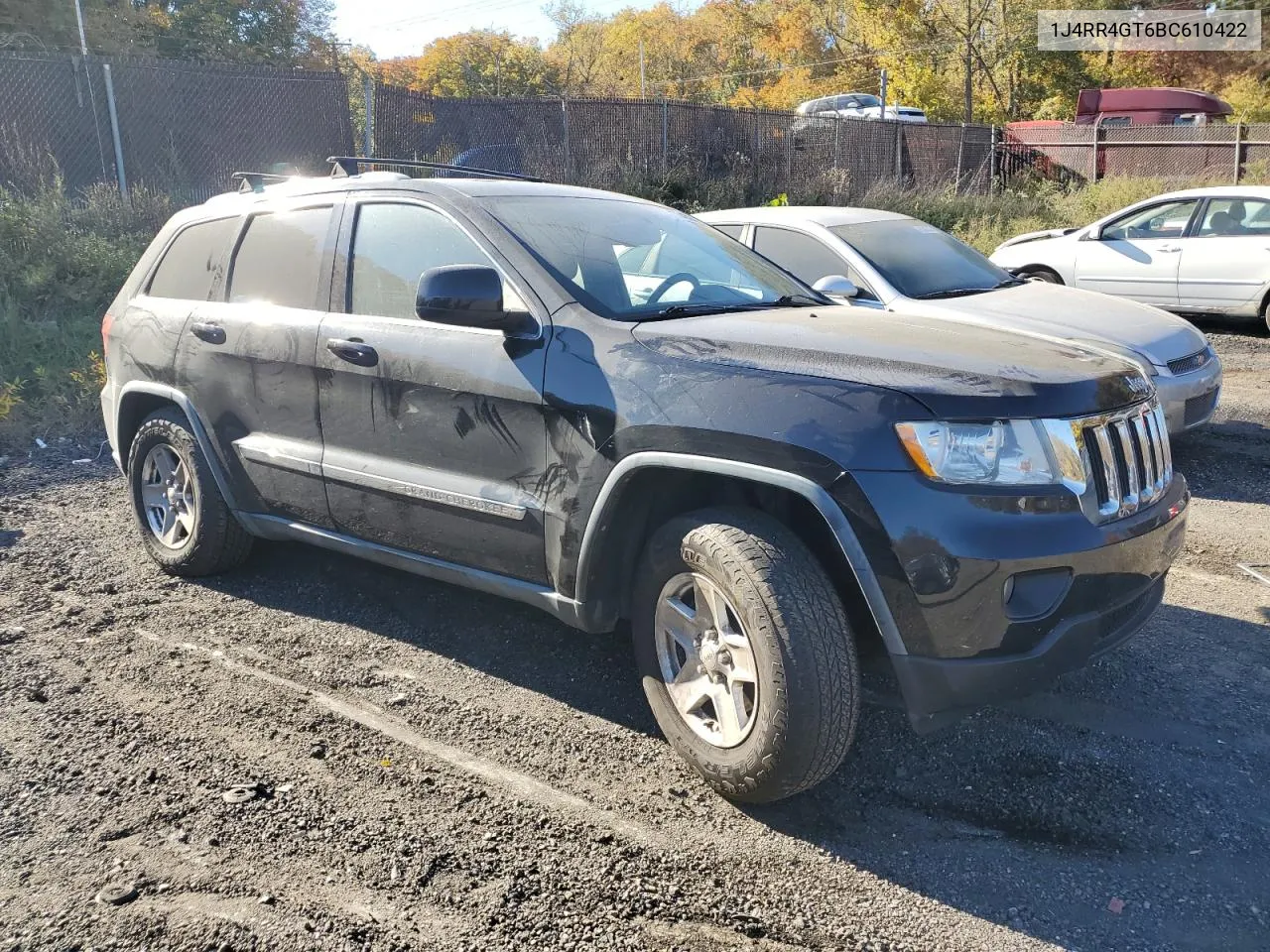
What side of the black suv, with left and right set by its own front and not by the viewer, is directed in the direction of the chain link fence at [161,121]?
back

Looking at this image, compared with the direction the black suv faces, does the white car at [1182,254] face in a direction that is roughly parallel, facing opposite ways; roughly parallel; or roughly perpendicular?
roughly parallel, facing opposite ways

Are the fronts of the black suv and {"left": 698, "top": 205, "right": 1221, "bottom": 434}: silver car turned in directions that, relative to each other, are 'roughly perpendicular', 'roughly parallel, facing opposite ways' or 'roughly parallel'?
roughly parallel

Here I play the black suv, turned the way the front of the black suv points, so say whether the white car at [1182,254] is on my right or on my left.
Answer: on my left

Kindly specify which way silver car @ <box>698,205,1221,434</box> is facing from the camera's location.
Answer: facing the viewer and to the right of the viewer

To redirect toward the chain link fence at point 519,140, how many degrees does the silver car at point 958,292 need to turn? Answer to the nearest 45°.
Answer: approximately 180°

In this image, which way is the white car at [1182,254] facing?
to the viewer's left

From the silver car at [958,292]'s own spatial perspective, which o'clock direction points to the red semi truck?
The red semi truck is roughly at 8 o'clock from the silver car.

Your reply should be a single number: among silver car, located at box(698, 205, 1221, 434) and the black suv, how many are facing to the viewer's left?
0

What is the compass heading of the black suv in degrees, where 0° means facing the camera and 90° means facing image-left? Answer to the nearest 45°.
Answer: approximately 315°

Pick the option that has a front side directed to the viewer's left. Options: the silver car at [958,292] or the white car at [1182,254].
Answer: the white car at [1182,254]

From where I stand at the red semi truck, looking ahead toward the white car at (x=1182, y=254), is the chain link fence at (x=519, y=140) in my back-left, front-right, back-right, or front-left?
front-right

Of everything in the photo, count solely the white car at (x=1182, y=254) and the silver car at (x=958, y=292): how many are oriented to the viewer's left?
1

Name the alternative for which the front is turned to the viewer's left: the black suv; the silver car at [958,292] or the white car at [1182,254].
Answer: the white car at [1182,254]
